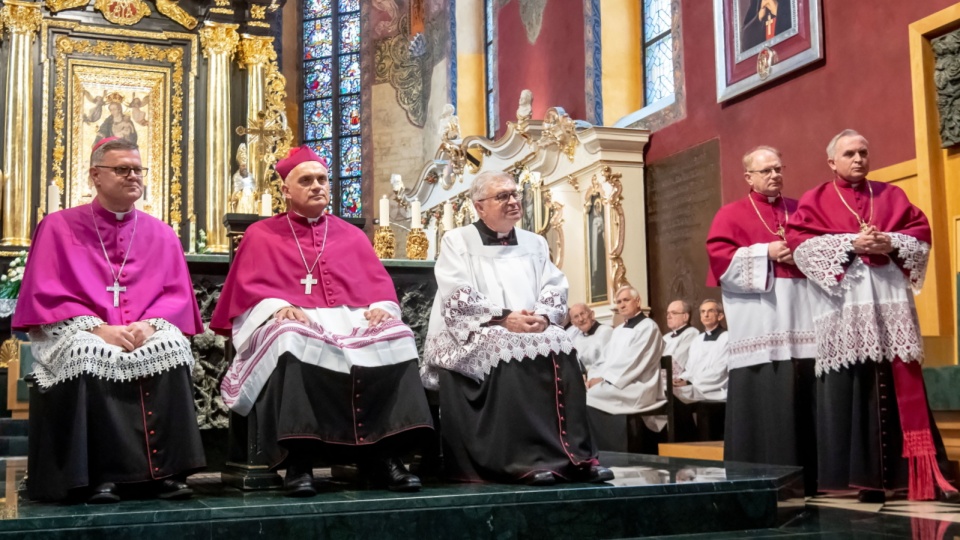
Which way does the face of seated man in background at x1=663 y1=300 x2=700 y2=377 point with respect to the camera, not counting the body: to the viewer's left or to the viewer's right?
to the viewer's left

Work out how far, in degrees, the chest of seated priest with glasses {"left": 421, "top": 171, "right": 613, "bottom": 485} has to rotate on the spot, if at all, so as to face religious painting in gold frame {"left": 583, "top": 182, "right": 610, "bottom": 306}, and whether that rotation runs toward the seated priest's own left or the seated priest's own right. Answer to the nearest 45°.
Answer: approximately 135° to the seated priest's own left

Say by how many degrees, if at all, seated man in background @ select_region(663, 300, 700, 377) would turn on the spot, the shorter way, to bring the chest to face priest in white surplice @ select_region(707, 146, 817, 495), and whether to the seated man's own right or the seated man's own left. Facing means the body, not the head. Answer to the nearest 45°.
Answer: approximately 45° to the seated man's own left

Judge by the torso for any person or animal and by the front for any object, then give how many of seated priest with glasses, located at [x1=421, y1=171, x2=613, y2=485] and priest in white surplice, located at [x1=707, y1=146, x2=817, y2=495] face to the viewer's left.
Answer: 0

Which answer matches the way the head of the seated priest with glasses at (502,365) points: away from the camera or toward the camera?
toward the camera

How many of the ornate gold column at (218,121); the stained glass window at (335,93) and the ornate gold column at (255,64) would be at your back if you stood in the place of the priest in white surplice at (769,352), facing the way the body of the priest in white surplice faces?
3

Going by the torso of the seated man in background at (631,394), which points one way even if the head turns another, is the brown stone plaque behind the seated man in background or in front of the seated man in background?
behind

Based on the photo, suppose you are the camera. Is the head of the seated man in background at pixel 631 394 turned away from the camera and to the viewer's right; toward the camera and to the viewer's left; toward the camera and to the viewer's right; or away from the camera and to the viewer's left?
toward the camera and to the viewer's left

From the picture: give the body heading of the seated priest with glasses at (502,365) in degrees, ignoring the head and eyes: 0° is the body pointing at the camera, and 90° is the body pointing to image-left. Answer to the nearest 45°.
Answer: approximately 315°

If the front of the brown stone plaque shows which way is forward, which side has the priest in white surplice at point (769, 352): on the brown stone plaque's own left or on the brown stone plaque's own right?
on the brown stone plaque's own left
